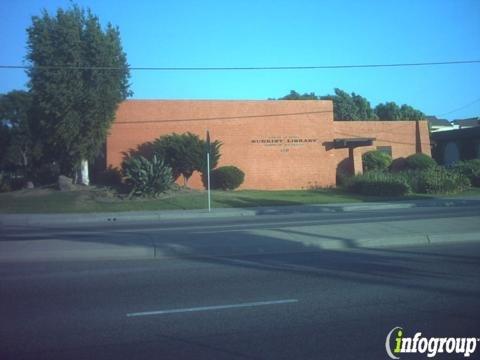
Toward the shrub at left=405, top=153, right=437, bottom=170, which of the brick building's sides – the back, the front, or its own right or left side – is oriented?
left

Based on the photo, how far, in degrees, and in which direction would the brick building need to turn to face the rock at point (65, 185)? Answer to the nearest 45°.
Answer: approximately 45° to its right

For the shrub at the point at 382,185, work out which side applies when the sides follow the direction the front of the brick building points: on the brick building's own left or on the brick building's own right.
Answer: on the brick building's own left

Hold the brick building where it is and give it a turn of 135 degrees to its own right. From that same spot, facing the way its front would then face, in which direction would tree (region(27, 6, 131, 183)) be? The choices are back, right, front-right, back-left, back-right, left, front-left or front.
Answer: left

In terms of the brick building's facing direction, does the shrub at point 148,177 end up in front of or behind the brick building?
in front

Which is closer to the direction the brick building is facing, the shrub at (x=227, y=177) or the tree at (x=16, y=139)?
the shrub

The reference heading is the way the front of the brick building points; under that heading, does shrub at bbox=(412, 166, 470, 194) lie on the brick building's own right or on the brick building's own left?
on the brick building's own left

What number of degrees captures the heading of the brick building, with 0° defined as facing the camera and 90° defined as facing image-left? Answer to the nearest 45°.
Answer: approximately 0°

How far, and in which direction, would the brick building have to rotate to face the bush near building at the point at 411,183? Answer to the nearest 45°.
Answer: approximately 45° to its left
